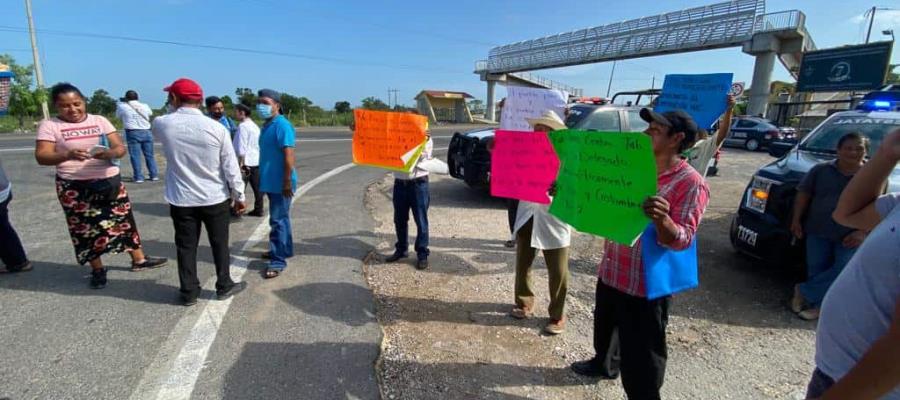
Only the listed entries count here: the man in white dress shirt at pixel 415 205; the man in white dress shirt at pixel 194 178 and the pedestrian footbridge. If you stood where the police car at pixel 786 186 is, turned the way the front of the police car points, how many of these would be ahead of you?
2

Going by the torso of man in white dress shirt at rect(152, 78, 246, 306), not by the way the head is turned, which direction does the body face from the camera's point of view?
away from the camera

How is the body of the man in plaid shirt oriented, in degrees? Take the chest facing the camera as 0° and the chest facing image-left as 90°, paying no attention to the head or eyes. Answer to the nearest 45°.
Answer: approximately 90°

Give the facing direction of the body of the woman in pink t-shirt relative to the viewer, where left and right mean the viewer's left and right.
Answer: facing the viewer

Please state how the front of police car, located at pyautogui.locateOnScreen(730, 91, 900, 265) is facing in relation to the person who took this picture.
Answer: facing the viewer and to the left of the viewer

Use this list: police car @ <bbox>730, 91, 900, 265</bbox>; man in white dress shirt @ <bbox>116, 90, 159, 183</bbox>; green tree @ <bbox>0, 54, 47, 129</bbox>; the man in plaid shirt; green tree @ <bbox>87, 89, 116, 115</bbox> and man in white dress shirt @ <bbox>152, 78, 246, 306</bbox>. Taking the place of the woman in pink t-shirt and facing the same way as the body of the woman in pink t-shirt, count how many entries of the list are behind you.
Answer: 3

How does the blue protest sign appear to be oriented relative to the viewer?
toward the camera

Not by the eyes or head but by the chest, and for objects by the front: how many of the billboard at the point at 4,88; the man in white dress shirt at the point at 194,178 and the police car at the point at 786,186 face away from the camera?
1

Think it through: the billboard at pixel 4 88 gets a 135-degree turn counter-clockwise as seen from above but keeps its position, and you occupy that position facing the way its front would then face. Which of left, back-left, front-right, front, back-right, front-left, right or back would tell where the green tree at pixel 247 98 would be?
front

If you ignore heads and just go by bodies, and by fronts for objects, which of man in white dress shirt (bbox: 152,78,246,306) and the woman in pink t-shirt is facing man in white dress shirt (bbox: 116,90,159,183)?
man in white dress shirt (bbox: 152,78,246,306)

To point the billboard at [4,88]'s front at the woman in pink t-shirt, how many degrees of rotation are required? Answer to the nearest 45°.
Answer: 0° — it already faces them

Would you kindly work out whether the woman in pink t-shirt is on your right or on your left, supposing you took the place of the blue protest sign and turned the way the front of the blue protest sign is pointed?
on your right

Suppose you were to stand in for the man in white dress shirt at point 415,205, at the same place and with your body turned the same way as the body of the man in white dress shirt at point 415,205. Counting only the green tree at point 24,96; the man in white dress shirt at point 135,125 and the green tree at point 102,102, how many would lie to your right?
3

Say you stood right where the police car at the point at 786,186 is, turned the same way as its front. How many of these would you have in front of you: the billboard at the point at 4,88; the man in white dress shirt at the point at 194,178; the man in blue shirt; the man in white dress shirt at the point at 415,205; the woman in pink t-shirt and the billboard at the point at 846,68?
5

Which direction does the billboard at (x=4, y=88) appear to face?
toward the camera

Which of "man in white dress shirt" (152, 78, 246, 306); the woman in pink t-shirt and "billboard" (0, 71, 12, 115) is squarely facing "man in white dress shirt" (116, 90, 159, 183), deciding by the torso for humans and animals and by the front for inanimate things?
"man in white dress shirt" (152, 78, 246, 306)

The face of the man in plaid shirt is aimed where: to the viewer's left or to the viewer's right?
to the viewer's left
